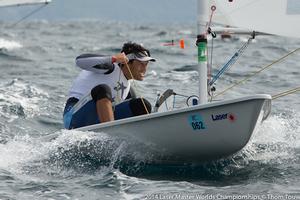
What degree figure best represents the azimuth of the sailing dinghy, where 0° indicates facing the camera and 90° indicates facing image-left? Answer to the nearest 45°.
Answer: approximately 315°

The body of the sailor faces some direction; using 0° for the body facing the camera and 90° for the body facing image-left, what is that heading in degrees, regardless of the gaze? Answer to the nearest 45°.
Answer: approximately 315°
